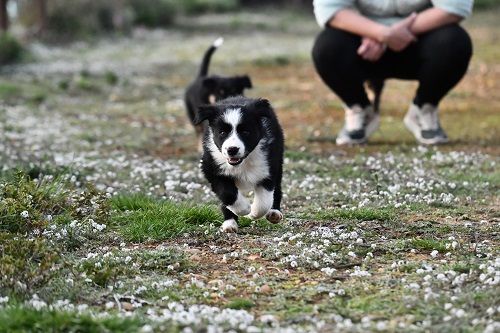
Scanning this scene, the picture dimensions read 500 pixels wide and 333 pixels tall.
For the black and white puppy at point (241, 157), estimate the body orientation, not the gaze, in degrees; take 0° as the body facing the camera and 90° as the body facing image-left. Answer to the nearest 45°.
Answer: approximately 0°

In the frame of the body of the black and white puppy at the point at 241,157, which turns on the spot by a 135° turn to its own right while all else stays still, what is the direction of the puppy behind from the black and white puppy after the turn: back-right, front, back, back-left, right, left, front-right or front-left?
front-right

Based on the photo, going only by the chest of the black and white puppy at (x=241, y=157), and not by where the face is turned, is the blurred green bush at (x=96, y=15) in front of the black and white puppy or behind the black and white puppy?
behind

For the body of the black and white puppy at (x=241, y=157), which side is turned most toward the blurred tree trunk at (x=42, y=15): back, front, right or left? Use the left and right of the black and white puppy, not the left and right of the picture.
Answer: back
